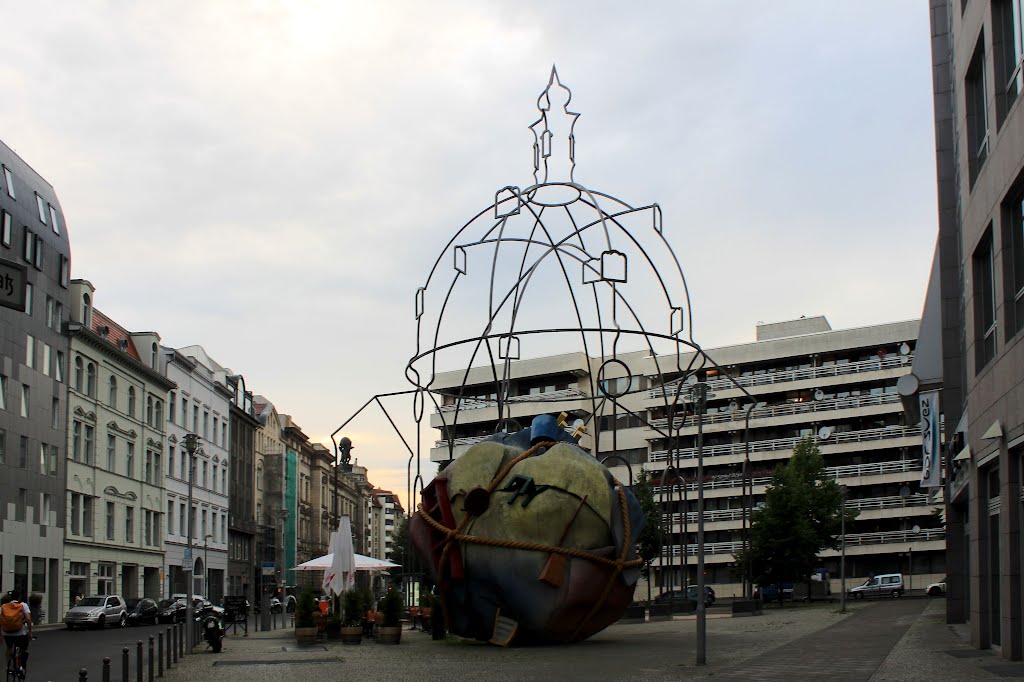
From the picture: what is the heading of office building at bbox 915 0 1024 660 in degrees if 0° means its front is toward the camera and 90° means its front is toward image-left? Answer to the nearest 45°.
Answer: approximately 90°

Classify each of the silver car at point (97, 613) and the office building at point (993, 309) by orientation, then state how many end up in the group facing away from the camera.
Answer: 0

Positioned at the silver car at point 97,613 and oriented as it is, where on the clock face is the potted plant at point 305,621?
The potted plant is roughly at 10 o'clock from the silver car.

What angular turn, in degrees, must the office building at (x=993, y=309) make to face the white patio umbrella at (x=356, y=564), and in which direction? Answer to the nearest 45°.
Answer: approximately 45° to its right

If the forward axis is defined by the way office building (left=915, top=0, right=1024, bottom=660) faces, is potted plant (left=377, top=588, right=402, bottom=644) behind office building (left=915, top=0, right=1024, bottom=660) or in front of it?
in front

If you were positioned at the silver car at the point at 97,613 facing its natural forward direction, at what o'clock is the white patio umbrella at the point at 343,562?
The white patio umbrella is roughly at 10 o'clock from the silver car.

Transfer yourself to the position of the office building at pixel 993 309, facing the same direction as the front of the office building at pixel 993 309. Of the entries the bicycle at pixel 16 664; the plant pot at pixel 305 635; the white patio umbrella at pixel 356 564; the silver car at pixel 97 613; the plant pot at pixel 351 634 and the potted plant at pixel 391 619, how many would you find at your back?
0

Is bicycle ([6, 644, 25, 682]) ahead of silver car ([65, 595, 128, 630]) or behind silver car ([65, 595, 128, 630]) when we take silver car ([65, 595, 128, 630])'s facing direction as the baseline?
ahead

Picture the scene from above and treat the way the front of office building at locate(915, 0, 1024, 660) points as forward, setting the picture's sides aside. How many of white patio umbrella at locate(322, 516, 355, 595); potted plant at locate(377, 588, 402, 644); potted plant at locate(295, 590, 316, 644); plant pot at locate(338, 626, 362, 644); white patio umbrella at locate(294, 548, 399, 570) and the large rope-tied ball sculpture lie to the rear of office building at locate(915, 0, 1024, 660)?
0

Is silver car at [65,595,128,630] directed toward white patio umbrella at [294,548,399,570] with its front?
no

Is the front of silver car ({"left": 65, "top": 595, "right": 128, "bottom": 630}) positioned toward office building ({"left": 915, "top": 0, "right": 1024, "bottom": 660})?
no

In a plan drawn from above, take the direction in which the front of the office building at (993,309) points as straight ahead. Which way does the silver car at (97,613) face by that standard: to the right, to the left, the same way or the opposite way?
to the left
